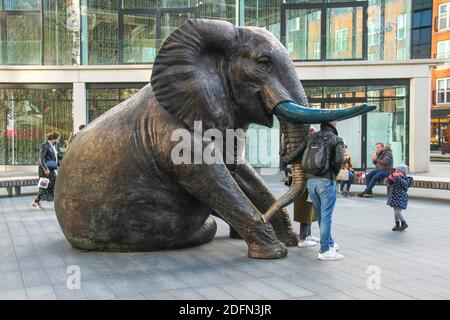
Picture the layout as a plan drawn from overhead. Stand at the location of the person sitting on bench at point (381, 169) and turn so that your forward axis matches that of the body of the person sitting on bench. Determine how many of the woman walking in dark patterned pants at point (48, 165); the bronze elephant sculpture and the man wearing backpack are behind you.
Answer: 0

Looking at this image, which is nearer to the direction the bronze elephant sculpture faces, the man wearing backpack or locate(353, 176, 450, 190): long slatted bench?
the man wearing backpack

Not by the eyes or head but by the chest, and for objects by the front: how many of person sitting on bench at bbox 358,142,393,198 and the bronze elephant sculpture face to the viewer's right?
1

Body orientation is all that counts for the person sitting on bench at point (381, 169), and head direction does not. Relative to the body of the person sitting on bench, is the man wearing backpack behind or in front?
in front

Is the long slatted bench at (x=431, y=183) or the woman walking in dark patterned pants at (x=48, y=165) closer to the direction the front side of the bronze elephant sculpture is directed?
the long slatted bench

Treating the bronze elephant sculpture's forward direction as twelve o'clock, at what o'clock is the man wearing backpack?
The man wearing backpack is roughly at 12 o'clock from the bronze elephant sculpture.

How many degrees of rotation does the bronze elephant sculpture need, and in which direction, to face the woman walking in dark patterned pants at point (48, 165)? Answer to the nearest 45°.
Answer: approximately 135° to its left

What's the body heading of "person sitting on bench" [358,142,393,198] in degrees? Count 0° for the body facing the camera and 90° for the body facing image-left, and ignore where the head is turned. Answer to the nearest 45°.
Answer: approximately 45°

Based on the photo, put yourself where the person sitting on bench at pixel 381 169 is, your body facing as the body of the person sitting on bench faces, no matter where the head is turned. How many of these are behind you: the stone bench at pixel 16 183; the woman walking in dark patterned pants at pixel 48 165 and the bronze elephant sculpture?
0

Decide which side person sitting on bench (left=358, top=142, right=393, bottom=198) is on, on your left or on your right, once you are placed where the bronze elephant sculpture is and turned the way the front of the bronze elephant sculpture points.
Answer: on your left

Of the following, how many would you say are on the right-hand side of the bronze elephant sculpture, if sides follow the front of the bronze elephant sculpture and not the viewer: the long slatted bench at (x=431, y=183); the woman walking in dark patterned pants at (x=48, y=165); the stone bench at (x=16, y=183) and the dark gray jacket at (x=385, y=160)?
0

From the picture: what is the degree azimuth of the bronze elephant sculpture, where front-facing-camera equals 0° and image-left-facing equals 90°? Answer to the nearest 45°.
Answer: approximately 270°

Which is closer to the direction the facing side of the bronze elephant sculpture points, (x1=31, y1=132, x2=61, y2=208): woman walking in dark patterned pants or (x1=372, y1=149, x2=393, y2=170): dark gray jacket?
the dark gray jacket

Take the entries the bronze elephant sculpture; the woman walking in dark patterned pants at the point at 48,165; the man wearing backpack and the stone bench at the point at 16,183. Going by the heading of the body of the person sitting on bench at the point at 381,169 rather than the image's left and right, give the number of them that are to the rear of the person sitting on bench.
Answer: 0
